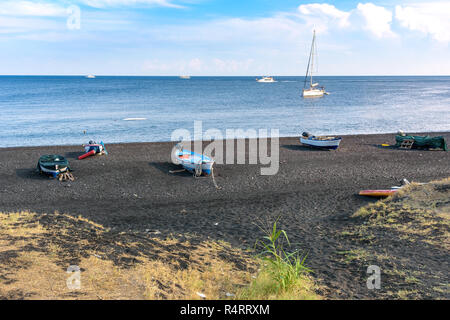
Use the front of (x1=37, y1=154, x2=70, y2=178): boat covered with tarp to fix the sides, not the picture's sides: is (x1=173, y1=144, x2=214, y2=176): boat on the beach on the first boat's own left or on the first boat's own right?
on the first boat's own left

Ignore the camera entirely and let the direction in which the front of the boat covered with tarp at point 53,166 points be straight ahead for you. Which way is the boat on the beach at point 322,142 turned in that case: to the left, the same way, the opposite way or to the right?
the same way

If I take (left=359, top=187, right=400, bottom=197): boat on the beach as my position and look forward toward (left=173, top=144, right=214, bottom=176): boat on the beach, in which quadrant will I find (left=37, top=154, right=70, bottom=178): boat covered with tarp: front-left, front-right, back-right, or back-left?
front-left

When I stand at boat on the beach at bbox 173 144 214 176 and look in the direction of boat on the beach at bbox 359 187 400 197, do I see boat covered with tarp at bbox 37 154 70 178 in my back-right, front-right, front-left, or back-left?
back-right

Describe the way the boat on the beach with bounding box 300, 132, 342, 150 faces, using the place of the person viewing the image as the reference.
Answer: facing the viewer and to the right of the viewer

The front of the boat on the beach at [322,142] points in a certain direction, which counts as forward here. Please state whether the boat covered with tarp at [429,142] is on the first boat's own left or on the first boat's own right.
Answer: on the first boat's own left

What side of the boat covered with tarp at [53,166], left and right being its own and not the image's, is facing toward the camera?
front

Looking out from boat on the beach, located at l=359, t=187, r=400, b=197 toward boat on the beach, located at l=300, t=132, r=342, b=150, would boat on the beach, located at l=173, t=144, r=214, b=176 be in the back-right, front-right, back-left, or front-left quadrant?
front-left
